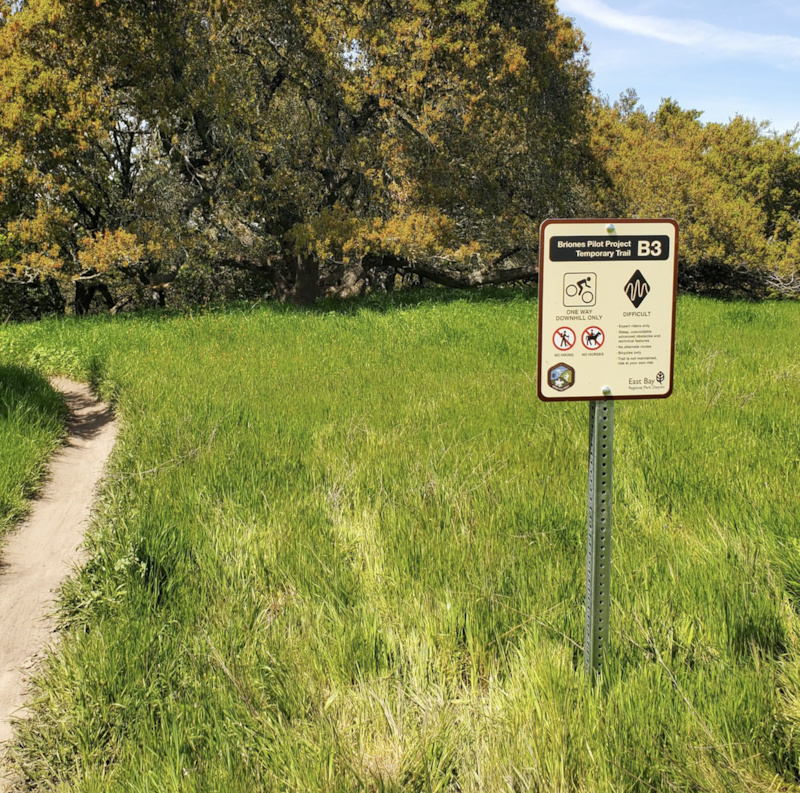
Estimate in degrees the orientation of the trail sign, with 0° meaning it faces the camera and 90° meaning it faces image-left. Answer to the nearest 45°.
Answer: approximately 0°

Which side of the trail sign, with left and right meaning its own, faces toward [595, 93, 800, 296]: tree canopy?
back

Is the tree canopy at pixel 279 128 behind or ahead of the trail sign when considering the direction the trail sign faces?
behind

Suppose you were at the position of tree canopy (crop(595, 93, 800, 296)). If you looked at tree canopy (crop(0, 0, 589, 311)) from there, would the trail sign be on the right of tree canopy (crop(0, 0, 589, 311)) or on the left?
left
